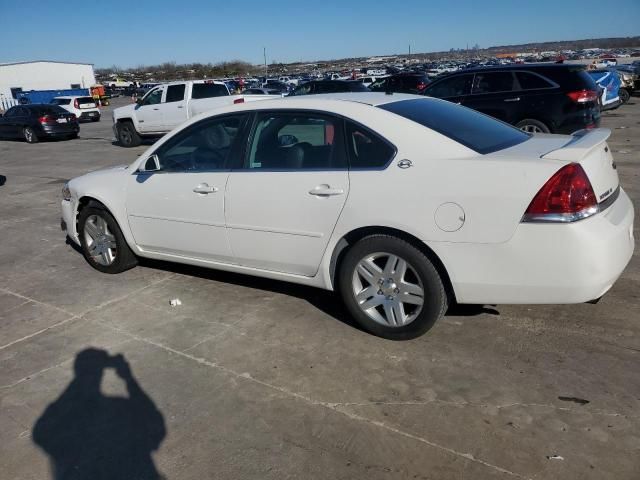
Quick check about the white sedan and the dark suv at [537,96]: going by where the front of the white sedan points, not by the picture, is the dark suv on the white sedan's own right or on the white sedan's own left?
on the white sedan's own right

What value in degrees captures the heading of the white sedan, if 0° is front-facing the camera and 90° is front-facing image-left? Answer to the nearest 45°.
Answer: approximately 135°

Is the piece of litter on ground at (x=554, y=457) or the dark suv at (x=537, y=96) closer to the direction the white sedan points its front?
the dark suv
